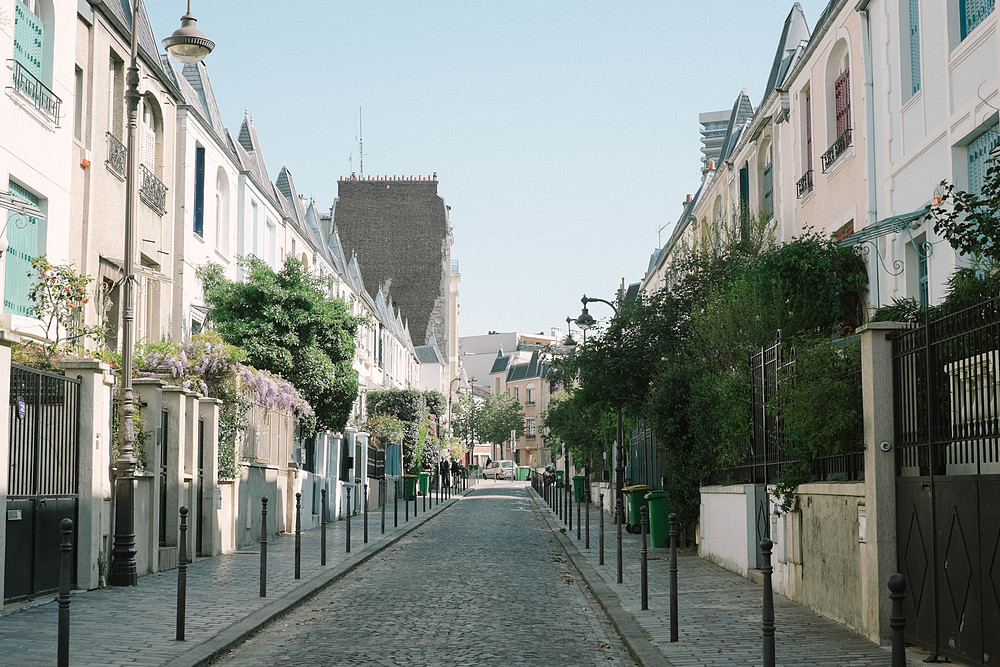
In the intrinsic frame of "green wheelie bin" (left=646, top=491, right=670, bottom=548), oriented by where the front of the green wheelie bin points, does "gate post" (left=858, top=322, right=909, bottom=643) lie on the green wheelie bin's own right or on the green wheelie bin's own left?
on the green wheelie bin's own left

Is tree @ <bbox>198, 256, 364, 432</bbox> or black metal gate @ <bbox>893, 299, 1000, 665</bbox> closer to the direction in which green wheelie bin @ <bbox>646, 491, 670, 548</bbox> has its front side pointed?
the tree

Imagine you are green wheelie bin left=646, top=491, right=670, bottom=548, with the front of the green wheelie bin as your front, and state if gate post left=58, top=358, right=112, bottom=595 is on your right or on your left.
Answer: on your left

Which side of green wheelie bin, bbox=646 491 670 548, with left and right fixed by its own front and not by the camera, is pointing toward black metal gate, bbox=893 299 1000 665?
left

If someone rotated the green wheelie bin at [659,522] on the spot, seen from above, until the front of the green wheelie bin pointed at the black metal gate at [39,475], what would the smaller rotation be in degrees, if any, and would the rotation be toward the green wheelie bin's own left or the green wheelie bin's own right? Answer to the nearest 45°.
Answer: approximately 45° to the green wheelie bin's own left

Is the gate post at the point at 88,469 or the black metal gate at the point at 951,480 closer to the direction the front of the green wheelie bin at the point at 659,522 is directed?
the gate post

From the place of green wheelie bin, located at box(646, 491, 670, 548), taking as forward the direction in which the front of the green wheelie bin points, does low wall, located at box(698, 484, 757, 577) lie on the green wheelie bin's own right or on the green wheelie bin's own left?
on the green wheelie bin's own left

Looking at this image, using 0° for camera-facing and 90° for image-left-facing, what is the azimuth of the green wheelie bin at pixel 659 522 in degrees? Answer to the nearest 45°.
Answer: approximately 90°

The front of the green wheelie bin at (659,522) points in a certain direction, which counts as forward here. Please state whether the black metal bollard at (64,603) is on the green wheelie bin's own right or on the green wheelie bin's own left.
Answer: on the green wheelie bin's own left

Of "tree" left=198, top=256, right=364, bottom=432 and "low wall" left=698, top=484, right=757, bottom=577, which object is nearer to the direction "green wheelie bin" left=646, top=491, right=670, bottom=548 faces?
the tree

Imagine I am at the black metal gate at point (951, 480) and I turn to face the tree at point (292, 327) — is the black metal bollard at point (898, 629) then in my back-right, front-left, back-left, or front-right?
back-left
